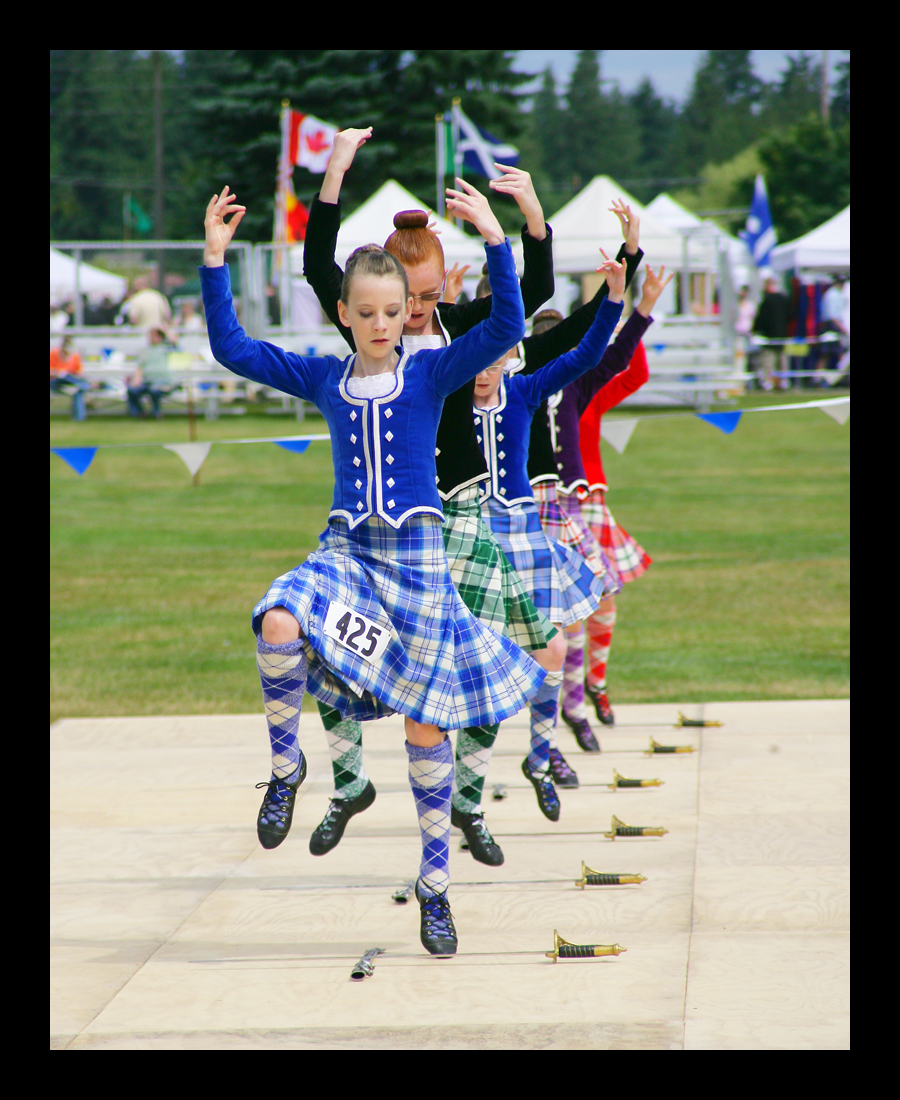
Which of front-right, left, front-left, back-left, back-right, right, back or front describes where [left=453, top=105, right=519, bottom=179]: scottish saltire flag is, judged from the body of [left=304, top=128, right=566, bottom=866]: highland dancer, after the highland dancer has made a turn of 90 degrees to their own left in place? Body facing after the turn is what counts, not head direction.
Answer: left

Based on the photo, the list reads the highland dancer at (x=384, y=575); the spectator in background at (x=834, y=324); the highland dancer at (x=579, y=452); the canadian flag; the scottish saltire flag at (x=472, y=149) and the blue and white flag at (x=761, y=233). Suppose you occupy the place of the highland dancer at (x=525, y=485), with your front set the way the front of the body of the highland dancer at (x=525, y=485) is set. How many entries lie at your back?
5

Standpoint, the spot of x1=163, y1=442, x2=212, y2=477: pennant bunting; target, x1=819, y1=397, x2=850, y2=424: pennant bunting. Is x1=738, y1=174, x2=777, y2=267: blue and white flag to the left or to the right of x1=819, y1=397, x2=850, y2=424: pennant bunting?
left

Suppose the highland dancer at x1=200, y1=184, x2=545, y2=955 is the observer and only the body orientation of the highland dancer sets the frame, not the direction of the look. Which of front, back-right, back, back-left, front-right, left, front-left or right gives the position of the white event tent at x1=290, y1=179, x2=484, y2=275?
back

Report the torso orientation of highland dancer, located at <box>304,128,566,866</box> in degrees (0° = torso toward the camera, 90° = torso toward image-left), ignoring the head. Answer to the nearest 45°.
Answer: approximately 0°

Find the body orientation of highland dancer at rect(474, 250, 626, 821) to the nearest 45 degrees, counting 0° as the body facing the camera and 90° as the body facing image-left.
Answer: approximately 0°
